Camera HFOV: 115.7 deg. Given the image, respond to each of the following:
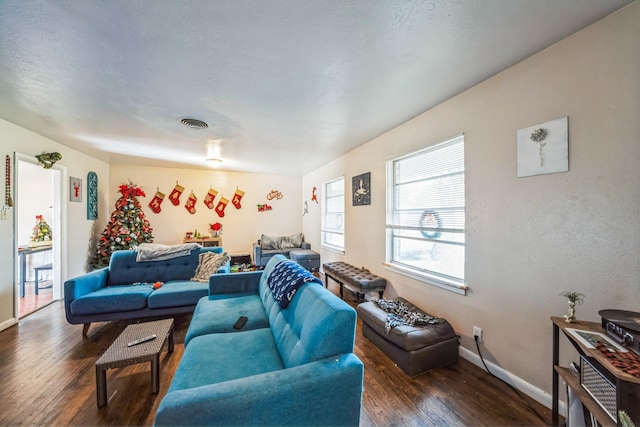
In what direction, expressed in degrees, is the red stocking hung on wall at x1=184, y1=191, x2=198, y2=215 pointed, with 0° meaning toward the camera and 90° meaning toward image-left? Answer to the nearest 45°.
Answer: approximately 0°

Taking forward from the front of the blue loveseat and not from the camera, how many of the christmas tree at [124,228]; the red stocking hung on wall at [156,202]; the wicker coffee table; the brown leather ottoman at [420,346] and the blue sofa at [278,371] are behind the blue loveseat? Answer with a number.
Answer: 2

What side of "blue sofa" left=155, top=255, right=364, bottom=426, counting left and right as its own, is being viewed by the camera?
left

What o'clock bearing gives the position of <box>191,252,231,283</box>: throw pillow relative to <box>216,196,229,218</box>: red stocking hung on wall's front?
The throw pillow is roughly at 12 o'clock from the red stocking hung on wall.

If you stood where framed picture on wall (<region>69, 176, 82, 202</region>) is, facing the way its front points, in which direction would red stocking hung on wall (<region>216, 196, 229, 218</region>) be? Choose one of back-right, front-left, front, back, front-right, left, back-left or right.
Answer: front-left

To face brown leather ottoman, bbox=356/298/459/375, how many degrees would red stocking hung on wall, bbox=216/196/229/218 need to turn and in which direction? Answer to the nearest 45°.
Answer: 0° — it already faces it

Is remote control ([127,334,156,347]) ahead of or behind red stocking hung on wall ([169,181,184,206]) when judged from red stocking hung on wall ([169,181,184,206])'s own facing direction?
ahead

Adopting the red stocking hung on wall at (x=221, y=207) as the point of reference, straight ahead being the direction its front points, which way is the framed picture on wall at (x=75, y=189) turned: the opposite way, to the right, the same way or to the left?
to the left

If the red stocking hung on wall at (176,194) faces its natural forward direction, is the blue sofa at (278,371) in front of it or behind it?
in front

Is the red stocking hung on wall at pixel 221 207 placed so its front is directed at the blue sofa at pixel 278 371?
yes

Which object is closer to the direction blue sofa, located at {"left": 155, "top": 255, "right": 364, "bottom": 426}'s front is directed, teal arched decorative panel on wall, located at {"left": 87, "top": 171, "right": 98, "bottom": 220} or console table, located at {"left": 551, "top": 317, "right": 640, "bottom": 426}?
the teal arched decorative panel on wall

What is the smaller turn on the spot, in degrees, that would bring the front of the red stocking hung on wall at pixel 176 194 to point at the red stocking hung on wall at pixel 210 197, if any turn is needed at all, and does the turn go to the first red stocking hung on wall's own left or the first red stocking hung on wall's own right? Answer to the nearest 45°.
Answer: approximately 90° to the first red stocking hung on wall's own left
